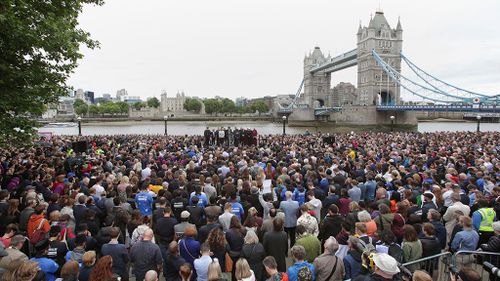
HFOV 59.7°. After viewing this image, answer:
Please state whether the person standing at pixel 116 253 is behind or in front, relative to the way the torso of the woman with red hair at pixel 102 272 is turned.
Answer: in front

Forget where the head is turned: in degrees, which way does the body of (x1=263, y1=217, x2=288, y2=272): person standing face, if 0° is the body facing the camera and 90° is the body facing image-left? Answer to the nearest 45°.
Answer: approximately 180°

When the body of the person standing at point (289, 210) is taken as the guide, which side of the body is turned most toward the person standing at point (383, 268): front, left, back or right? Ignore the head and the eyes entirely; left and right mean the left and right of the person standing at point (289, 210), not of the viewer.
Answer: back

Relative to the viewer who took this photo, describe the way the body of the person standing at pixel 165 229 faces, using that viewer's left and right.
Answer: facing away from the viewer

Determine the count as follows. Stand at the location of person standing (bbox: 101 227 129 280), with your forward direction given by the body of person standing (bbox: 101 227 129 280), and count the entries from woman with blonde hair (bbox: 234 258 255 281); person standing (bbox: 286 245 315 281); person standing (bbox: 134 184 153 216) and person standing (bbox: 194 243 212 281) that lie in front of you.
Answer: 1

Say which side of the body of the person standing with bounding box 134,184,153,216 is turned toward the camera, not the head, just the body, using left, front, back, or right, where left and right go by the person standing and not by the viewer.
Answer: back

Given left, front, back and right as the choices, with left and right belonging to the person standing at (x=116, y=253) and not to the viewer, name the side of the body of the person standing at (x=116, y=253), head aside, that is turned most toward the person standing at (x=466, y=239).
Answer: right

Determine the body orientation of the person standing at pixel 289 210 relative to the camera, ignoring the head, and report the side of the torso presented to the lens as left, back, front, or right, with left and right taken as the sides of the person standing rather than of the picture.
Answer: back

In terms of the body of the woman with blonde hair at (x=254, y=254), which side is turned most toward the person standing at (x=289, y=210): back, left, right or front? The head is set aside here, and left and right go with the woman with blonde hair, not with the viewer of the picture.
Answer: front

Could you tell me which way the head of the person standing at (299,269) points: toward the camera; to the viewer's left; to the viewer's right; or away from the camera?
away from the camera

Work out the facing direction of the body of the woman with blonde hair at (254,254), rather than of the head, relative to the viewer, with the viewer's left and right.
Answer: facing away from the viewer

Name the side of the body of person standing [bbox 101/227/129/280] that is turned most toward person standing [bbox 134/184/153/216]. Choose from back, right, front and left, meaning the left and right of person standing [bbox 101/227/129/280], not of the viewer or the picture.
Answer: front

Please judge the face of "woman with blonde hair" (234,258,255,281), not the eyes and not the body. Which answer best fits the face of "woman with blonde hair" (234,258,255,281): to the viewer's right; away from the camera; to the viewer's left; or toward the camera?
away from the camera
